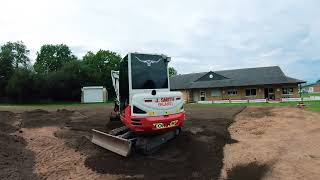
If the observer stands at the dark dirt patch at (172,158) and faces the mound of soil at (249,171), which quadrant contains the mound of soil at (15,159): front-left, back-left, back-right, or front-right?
back-right

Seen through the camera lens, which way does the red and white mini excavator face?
facing away from the viewer and to the left of the viewer

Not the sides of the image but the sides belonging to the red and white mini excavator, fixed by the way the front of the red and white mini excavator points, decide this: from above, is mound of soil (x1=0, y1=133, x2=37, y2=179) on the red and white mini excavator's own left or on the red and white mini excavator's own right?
on the red and white mini excavator's own left
